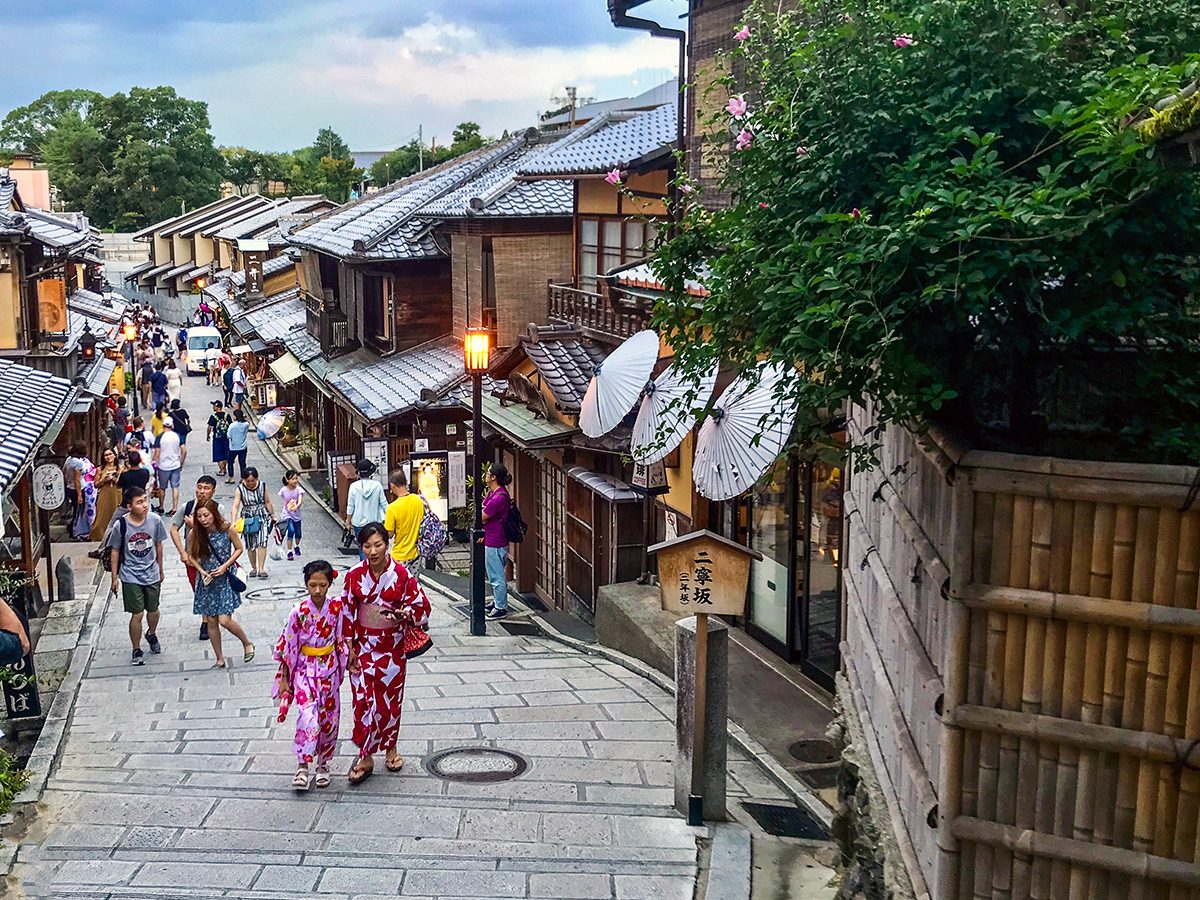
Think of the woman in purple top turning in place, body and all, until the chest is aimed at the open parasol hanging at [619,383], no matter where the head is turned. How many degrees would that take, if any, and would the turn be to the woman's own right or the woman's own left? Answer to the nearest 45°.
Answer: approximately 135° to the woman's own left

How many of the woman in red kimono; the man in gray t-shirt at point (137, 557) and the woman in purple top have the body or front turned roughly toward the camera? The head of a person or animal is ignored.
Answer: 2

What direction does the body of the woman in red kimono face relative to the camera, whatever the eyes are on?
toward the camera

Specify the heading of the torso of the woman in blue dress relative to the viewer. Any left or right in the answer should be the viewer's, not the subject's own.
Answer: facing the viewer and to the left of the viewer

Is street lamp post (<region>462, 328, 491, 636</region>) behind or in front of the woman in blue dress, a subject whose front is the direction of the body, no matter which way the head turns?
behind

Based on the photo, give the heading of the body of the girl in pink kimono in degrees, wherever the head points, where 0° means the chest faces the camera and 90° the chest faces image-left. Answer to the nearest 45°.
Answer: approximately 0°

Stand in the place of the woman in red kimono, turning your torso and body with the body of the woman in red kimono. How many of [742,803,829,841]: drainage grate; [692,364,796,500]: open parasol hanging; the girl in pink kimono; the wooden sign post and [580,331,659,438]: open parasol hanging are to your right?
1

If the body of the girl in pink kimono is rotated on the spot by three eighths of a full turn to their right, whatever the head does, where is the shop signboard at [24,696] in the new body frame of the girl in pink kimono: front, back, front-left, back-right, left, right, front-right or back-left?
front

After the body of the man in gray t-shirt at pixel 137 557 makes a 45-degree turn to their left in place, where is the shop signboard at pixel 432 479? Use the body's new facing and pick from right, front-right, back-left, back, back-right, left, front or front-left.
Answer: left

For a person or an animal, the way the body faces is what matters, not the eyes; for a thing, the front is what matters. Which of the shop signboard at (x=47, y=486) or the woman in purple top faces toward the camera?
the shop signboard

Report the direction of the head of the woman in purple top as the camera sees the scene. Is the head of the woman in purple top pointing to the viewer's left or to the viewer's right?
to the viewer's left

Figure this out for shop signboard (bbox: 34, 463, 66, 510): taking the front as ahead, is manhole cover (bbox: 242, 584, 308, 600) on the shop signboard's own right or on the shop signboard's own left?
on the shop signboard's own left

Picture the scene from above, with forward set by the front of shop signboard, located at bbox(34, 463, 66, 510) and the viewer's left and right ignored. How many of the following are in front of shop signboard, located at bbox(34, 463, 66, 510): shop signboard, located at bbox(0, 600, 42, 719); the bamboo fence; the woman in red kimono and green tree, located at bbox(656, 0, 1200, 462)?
4

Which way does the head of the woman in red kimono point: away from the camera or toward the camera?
toward the camera

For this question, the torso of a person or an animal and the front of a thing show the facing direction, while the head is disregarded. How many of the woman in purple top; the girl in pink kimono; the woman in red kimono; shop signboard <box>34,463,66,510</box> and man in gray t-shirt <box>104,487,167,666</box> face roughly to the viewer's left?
1

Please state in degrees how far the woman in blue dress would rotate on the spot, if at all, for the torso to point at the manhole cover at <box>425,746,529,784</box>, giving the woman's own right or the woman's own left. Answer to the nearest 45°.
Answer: approximately 90° to the woman's own left
